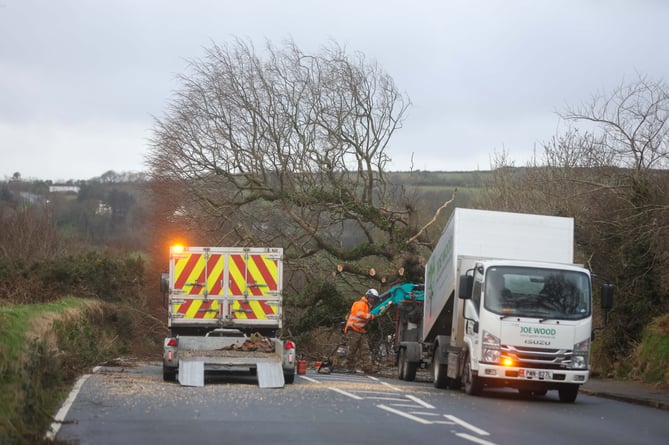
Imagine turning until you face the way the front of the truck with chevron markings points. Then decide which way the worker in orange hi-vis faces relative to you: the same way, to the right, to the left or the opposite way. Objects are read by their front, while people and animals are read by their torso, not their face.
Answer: to the right

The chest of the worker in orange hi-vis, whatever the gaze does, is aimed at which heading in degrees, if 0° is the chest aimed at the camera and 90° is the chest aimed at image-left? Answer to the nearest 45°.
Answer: approximately 270°

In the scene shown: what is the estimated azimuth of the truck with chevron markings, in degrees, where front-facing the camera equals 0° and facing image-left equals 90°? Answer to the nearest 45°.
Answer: approximately 180°

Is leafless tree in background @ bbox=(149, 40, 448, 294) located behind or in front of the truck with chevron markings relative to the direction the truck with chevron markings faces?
in front

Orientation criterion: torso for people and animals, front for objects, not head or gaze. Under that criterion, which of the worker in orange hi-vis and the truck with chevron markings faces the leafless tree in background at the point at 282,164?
the truck with chevron markings

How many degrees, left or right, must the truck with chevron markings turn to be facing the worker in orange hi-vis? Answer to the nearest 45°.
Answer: approximately 45° to its right

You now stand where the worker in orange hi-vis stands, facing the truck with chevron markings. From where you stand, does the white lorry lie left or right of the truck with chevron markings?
left

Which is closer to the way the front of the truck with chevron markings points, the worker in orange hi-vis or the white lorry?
the worker in orange hi-vis

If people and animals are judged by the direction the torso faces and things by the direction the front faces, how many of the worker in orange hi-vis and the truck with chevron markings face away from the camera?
1

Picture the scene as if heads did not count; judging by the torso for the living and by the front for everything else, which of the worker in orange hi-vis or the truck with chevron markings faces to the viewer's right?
the worker in orange hi-vis

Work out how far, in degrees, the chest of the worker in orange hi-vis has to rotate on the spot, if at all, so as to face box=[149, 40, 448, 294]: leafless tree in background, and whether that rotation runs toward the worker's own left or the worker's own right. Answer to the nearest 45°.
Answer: approximately 90° to the worker's own left
